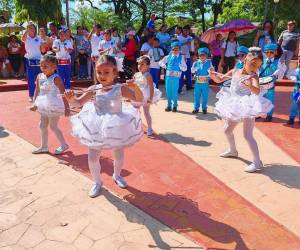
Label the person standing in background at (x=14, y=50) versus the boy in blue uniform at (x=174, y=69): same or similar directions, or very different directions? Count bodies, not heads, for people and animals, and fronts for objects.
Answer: same or similar directions

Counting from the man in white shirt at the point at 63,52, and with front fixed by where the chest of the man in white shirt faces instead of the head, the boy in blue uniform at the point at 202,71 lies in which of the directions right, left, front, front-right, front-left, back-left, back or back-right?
front-left

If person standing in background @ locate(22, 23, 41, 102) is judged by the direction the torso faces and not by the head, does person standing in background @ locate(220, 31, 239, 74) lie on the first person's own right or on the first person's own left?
on the first person's own left

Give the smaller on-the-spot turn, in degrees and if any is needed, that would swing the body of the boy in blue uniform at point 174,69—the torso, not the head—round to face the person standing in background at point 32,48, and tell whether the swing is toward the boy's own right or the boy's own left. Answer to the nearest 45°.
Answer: approximately 90° to the boy's own right

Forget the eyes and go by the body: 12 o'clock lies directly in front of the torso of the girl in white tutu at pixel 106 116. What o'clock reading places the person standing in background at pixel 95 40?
The person standing in background is roughly at 6 o'clock from the girl in white tutu.

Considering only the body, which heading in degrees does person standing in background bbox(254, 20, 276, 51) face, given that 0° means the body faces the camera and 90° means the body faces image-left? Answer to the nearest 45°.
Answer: approximately 0°

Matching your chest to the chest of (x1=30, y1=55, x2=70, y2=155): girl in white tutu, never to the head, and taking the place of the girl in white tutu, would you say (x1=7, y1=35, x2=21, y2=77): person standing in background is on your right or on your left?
on your right

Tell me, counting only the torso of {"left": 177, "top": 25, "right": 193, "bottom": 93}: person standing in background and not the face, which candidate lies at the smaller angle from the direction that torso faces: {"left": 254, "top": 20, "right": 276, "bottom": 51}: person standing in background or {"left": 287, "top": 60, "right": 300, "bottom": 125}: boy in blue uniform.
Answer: the boy in blue uniform

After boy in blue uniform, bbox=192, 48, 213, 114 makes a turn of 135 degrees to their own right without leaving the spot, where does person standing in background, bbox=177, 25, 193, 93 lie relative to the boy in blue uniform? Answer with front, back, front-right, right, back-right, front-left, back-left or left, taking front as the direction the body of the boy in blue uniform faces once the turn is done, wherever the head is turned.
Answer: front-right

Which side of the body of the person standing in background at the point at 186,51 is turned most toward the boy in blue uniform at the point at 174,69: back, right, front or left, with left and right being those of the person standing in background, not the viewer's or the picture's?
front

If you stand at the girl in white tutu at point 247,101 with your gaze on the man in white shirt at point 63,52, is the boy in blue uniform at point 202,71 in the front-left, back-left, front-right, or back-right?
front-right

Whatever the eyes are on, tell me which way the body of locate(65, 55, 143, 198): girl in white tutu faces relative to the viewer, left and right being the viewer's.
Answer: facing the viewer

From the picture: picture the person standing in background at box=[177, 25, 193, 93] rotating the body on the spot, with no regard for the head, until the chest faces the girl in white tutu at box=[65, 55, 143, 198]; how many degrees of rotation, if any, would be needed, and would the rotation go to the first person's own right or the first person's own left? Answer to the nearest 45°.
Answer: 0° — they already face them

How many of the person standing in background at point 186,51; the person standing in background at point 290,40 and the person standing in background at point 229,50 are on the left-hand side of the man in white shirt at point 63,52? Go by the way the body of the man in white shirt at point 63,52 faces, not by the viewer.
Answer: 3

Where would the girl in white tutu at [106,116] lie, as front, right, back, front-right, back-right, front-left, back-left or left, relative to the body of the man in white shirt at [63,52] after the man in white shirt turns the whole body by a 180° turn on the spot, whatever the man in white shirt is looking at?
back

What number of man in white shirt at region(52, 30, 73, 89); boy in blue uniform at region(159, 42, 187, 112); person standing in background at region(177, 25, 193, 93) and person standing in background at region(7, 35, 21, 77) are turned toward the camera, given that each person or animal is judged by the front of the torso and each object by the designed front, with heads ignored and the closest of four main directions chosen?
4

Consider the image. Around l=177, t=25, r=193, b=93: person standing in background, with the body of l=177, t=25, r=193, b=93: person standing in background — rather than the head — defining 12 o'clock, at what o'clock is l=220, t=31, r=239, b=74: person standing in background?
l=220, t=31, r=239, b=74: person standing in background is roughly at 8 o'clock from l=177, t=25, r=193, b=93: person standing in background.

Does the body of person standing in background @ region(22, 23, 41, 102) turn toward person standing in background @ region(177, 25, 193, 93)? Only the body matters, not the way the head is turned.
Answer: no

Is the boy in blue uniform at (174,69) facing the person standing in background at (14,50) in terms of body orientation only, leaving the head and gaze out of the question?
no
